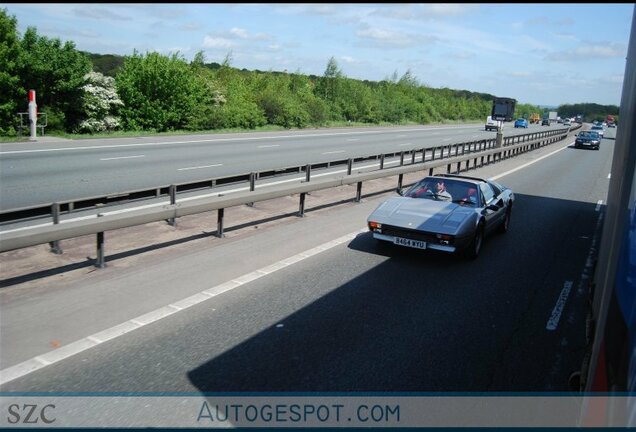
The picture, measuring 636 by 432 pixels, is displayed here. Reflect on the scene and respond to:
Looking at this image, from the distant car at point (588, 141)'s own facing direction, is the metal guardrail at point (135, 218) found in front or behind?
in front

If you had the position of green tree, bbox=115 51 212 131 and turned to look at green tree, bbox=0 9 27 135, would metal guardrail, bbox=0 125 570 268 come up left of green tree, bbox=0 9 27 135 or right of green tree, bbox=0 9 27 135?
left

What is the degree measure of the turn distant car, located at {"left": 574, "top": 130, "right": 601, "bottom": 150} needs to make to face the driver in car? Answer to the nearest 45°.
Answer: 0° — it already faces them

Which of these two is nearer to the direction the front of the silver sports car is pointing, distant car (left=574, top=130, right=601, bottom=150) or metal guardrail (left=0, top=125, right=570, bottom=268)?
the metal guardrail

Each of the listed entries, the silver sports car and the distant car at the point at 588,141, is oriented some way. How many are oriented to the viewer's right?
0

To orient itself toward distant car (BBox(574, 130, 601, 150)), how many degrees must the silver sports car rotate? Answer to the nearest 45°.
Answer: approximately 135° to its right

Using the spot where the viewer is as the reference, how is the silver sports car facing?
facing the viewer and to the left of the viewer

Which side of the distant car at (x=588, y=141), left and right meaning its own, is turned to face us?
front

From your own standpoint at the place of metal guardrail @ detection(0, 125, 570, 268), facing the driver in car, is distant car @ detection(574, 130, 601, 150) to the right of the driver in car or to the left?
left

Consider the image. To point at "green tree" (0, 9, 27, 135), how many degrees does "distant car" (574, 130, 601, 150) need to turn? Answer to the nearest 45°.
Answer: approximately 45° to its right

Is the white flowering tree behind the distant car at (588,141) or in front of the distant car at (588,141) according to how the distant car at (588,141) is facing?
in front

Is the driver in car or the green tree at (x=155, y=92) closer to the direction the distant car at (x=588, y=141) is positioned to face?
the driver in car

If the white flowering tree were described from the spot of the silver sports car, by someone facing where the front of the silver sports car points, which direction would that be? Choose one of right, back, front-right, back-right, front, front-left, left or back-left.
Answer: right

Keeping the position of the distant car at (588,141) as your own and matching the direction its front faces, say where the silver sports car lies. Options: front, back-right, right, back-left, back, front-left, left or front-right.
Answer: front
